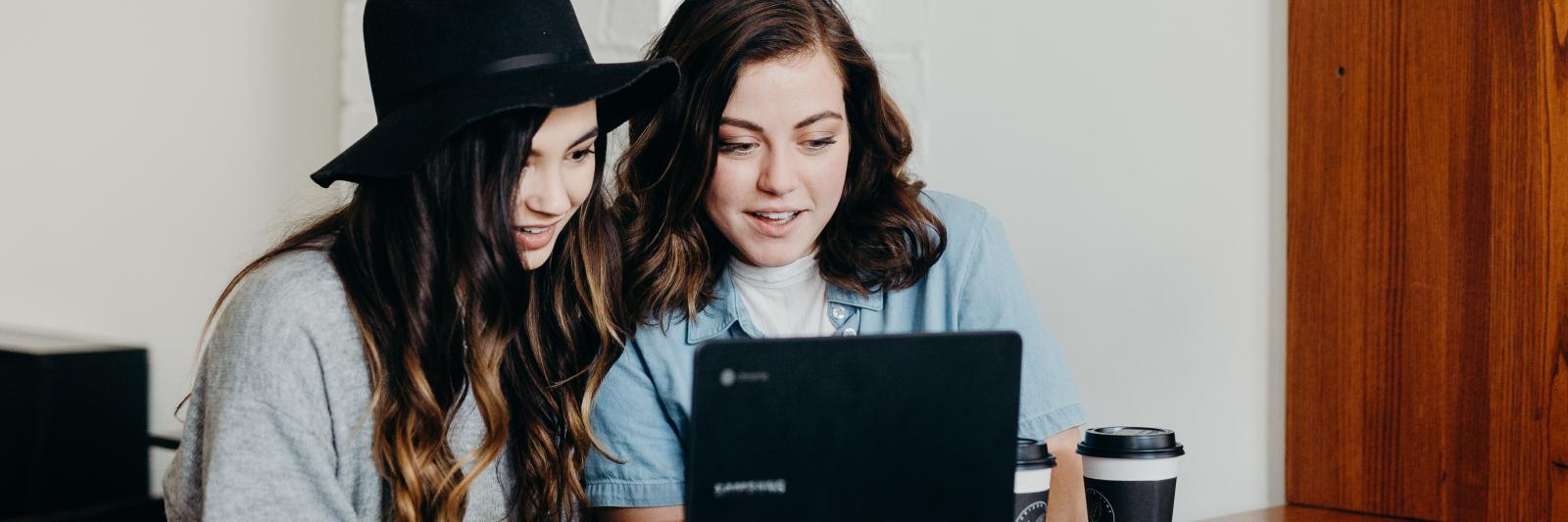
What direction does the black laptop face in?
away from the camera

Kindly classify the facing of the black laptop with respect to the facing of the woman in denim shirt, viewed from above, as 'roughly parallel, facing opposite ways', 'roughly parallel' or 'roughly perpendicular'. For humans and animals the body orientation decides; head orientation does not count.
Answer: roughly parallel, facing opposite ways

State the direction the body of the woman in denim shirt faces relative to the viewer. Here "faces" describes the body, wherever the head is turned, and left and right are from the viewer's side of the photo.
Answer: facing the viewer

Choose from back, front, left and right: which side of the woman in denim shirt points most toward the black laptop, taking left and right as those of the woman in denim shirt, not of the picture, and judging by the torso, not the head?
front

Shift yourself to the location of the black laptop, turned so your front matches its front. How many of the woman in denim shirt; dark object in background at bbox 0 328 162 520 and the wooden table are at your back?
0

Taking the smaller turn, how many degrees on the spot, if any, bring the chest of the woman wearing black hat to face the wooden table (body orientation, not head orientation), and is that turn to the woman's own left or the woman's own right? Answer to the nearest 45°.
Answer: approximately 45° to the woman's own left

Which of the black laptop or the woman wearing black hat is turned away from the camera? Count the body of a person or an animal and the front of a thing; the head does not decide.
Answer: the black laptop

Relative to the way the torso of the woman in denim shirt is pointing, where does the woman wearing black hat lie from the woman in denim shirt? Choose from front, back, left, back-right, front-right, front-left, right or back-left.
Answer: front-right

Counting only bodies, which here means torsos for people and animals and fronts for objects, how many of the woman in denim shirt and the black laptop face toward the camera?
1

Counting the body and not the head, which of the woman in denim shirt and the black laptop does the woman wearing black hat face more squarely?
the black laptop

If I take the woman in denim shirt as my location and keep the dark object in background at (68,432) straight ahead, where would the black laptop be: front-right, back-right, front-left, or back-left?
back-left

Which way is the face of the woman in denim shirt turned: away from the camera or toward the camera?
toward the camera

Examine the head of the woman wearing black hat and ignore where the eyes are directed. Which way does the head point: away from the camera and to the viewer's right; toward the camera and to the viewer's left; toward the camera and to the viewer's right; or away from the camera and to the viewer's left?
toward the camera and to the viewer's right
